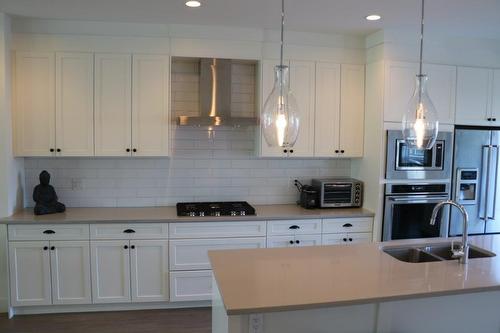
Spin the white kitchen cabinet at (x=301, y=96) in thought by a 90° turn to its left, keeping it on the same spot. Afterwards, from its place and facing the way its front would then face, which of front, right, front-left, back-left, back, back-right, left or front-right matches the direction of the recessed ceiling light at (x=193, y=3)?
back-right

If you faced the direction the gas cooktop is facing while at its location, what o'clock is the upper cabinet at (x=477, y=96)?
The upper cabinet is roughly at 9 o'clock from the gas cooktop.

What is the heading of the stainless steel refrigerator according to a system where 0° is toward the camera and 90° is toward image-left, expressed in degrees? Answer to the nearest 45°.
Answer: approximately 0°

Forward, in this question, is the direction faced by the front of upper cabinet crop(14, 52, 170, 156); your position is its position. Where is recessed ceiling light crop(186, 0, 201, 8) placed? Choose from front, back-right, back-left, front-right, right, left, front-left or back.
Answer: front-left

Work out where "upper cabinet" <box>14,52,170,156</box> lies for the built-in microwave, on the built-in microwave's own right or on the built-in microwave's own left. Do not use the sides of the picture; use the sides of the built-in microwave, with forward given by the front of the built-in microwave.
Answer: on the built-in microwave's own right

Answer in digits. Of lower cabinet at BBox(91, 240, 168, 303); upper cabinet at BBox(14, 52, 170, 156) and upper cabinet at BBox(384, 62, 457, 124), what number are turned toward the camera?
3

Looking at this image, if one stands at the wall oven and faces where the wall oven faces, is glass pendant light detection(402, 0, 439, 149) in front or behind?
in front

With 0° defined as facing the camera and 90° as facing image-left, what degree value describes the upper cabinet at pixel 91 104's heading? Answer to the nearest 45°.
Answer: approximately 0°

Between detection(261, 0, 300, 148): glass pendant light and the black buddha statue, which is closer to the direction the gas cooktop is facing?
the glass pendant light

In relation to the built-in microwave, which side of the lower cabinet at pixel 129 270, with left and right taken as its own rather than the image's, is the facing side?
left

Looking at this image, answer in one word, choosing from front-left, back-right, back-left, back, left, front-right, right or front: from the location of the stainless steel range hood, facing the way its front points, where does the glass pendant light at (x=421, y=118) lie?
front-left

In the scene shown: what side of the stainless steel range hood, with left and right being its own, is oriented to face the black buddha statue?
right

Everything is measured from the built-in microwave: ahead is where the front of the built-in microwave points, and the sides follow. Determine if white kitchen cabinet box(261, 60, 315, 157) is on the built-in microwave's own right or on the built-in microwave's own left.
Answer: on the built-in microwave's own right

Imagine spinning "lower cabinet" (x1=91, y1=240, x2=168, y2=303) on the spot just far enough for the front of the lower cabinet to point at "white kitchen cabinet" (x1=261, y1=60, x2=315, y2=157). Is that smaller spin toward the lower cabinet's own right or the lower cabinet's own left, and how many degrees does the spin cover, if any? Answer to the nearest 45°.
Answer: approximately 90° to the lower cabinet's own left

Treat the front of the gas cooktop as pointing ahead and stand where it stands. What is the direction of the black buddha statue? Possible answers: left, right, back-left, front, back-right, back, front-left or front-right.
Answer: right
